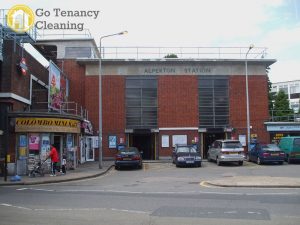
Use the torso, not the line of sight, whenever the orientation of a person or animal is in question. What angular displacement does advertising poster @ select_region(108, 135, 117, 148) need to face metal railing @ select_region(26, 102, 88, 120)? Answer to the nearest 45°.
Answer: approximately 45° to its right

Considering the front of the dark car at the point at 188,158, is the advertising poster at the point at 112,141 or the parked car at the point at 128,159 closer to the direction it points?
the parked car

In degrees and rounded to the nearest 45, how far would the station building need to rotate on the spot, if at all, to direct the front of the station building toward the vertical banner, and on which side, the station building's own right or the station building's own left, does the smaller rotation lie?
approximately 45° to the station building's own right

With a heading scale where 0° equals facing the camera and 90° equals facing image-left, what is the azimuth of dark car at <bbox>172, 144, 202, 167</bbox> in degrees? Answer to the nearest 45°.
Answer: approximately 0°

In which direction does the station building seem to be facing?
toward the camera

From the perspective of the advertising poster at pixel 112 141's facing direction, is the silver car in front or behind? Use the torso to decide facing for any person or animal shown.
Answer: in front

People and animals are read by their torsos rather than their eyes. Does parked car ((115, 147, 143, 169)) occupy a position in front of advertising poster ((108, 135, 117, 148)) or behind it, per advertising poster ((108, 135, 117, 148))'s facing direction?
in front

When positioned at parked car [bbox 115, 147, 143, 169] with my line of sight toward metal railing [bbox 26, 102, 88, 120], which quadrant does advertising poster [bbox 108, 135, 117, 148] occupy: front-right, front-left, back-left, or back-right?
front-right

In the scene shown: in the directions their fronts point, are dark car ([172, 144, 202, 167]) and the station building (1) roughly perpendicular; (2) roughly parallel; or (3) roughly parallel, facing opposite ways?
roughly parallel
